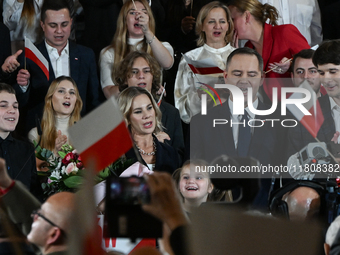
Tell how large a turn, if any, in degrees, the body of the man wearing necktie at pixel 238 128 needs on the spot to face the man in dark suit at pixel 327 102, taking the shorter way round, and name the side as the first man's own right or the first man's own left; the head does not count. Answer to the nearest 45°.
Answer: approximately 90° to the first man's own left

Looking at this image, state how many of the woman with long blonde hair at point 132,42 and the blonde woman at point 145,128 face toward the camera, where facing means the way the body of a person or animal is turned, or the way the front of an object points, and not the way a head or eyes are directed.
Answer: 2

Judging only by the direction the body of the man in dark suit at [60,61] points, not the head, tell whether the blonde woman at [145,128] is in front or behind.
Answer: in front

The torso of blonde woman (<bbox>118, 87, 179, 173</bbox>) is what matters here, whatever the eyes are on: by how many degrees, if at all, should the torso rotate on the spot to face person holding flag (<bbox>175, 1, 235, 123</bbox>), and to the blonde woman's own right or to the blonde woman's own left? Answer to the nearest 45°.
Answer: approximately 135° to the blonde woman's own left

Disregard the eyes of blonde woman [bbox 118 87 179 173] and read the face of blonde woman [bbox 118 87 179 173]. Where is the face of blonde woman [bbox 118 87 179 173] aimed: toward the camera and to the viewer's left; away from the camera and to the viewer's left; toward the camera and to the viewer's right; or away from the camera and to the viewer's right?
toward the camera and to the viewer's right

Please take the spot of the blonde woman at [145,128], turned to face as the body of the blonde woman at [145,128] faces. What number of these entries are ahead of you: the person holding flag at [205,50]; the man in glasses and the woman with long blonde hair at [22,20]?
1
